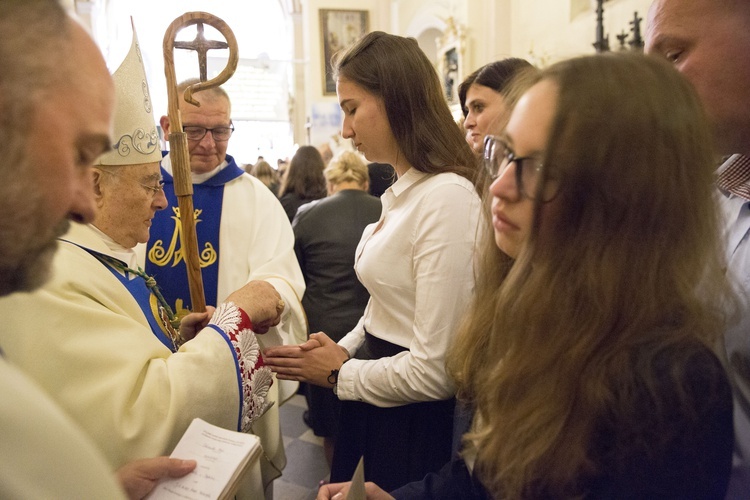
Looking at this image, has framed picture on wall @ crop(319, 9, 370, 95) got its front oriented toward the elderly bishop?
yes

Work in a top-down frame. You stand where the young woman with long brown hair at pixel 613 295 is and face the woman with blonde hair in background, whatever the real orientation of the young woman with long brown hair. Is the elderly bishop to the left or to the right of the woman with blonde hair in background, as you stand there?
left

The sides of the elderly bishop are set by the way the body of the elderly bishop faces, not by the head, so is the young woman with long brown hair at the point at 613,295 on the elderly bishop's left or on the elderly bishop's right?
on the elderly bishop's right

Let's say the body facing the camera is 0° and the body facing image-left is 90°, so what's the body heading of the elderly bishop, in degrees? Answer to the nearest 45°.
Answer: approximately 270°

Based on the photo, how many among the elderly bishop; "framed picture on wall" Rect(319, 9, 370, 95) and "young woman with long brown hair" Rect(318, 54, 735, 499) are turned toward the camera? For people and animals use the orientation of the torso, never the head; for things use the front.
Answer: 1

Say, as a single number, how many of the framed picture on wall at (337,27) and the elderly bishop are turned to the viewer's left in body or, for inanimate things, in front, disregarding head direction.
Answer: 0

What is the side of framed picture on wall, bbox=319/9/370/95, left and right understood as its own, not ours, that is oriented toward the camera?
front

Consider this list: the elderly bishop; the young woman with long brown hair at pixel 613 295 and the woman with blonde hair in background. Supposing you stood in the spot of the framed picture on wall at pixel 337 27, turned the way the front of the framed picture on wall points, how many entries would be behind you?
0

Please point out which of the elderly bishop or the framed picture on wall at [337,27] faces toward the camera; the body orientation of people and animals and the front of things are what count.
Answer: the framed picture on wall

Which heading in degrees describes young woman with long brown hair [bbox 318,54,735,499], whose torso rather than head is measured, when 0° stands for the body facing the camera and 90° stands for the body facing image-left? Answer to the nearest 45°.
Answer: approximately 90°

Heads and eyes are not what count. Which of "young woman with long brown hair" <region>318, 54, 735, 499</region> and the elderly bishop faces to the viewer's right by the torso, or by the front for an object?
the elderly bishop

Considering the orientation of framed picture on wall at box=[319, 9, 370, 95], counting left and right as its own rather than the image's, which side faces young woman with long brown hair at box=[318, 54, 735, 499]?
front

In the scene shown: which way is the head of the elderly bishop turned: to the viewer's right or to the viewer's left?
to the viewer's right
